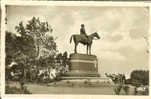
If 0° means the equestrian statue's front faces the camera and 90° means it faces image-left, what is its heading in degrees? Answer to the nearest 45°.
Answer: approximately 270°
